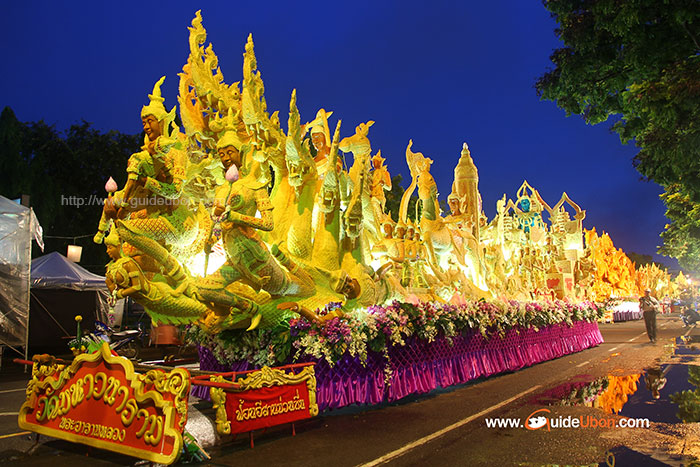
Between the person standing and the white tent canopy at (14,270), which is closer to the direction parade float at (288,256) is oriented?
the white tent canopy

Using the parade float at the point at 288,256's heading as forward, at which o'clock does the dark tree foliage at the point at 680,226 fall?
The dark tree foliage is roughly at 6 o'clock from the parade float.

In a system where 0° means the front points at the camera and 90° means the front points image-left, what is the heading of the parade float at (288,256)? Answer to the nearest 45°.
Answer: approximately 45°

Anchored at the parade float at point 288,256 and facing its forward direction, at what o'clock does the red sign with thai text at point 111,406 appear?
The red sign with thai text is roughly at 11 o'clock from the parade float.

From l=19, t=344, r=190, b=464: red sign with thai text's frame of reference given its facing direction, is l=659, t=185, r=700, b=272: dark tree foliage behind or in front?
behind

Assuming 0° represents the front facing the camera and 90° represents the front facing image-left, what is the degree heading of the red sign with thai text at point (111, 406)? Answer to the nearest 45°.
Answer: approximately 45°

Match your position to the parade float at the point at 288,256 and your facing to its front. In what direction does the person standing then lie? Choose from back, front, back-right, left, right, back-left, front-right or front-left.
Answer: back

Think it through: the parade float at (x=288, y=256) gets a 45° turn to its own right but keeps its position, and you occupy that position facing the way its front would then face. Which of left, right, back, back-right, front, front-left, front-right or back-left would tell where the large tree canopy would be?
back

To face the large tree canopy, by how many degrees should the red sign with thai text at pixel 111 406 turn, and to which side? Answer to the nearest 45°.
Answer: approximately 135° to its left

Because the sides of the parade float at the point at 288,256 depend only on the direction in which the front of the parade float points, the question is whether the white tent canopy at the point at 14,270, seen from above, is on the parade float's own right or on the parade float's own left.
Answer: on the parade float's own right

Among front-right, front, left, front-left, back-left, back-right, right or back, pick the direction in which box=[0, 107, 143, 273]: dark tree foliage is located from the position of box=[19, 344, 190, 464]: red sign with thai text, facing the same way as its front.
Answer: back-right

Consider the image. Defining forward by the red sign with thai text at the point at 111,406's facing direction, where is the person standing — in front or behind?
behind
